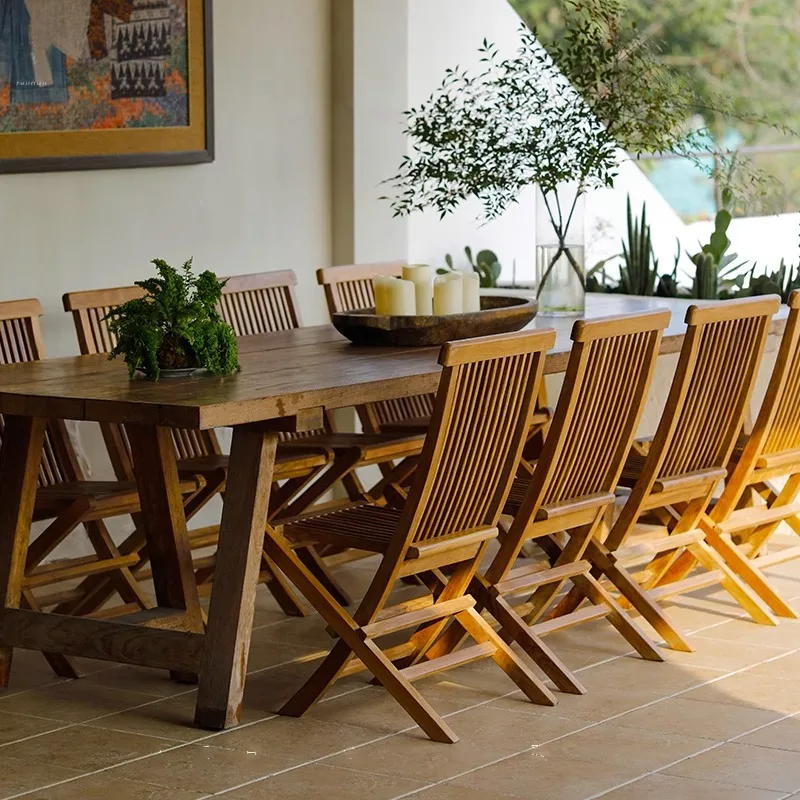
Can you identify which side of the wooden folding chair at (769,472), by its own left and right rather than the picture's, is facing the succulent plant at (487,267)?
front

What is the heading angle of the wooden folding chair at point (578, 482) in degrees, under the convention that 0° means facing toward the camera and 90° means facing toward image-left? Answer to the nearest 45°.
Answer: approximately 135°

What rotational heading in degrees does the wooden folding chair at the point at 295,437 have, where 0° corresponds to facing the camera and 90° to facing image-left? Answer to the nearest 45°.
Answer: approximately 315°

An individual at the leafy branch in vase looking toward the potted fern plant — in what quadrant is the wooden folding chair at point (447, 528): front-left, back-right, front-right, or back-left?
front-left

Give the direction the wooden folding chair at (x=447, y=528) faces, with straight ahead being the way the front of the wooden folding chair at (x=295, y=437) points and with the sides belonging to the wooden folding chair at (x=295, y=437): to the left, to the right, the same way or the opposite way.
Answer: the opposite way

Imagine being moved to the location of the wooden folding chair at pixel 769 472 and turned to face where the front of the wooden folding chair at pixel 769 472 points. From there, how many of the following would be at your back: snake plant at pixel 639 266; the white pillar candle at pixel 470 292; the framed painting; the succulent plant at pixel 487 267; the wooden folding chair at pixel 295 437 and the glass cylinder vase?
0

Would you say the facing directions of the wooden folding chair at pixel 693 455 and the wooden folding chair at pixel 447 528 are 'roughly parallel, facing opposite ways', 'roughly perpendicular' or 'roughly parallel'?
roughly parallel

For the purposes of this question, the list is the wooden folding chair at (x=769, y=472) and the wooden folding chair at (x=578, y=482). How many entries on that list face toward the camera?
0

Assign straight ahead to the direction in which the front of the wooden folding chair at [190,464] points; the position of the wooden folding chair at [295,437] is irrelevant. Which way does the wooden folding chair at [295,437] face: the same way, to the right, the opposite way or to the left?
the same way

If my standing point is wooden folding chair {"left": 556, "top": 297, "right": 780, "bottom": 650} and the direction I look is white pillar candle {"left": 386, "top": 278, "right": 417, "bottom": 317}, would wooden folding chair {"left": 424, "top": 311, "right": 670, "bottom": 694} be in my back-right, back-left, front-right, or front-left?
front-left

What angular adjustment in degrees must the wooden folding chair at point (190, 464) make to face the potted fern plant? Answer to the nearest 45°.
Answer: approximately 45° to its right

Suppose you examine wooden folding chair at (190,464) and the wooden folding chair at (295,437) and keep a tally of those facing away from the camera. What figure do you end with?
0

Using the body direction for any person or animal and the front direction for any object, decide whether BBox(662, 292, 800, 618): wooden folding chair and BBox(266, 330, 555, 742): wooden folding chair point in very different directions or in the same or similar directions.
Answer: same or similar directions

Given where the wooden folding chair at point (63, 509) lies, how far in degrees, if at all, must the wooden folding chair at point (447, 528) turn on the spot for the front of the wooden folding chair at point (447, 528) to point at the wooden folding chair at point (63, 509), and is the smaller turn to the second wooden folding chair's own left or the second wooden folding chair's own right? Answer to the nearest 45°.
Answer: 0° — it already faces it

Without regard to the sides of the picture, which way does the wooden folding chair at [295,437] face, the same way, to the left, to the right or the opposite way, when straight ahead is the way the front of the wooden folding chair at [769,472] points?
the opposite way

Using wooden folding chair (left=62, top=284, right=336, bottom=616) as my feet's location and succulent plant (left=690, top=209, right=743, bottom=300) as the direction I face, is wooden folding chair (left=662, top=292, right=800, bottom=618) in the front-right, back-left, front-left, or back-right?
front-right

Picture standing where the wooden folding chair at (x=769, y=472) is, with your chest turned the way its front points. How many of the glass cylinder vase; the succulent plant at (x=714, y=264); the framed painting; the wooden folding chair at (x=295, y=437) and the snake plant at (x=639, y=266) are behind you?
0

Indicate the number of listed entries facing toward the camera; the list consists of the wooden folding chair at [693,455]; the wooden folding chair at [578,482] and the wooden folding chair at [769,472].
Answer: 0
